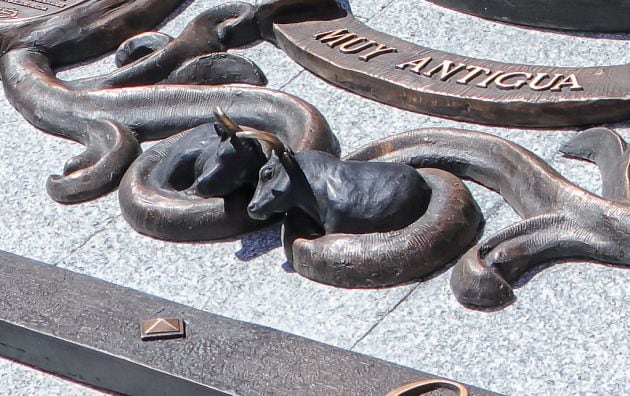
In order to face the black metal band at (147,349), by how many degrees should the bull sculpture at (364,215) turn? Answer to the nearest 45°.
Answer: approximately 45° to its left

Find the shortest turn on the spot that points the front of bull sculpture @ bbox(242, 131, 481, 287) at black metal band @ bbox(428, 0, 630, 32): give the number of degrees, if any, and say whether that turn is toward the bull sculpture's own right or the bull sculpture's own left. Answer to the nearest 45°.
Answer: approximately 135° to the bull sculpture's own right

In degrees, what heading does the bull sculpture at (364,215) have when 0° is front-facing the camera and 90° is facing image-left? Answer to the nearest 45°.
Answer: approximately 90°

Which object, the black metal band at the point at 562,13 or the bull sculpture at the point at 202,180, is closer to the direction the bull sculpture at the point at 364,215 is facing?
the bull sculpture
